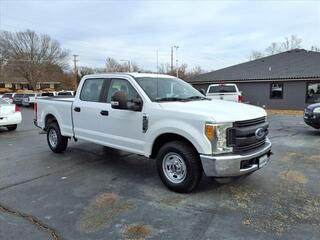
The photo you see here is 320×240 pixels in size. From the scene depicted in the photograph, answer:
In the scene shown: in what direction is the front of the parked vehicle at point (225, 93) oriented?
away from the camera

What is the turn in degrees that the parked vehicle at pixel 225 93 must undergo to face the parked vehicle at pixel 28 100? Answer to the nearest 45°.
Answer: approximately 45° to its left

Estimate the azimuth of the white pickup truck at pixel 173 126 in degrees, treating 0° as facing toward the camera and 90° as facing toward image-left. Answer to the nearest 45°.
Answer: approximately 315°

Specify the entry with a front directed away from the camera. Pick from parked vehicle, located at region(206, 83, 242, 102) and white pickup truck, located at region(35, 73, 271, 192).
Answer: the parked vehicle

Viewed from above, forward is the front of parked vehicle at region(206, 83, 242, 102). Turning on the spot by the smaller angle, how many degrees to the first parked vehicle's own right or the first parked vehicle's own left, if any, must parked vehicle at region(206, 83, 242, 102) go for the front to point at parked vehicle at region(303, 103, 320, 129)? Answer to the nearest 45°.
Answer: approximately 135° to the first parked vehicle's own right

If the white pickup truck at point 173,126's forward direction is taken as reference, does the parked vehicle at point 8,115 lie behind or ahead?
behind

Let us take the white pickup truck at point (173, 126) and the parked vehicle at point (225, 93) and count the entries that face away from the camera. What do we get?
1

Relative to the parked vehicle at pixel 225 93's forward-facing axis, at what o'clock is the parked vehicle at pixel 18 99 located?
the parked vehicle at pixel 18 99 is roughly at 10 o'clock from the parked vehicle at pixel 225 93.

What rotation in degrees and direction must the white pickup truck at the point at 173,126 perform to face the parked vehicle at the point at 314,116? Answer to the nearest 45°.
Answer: approximately 90° to its left

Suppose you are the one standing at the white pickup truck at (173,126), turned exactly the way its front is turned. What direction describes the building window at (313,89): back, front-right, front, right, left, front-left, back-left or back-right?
left
